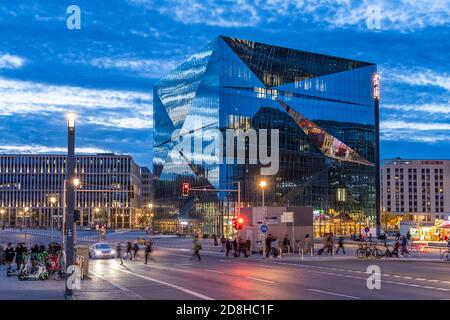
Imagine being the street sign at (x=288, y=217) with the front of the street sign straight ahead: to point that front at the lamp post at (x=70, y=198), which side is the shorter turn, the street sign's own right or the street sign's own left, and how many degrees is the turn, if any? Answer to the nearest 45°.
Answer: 0° — it already faces it

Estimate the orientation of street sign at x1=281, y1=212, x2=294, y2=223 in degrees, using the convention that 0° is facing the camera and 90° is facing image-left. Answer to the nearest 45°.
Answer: approximately 0°
